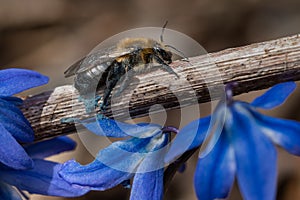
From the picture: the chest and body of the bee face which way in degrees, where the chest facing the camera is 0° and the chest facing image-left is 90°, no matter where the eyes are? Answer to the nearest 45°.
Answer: approximately 270°
